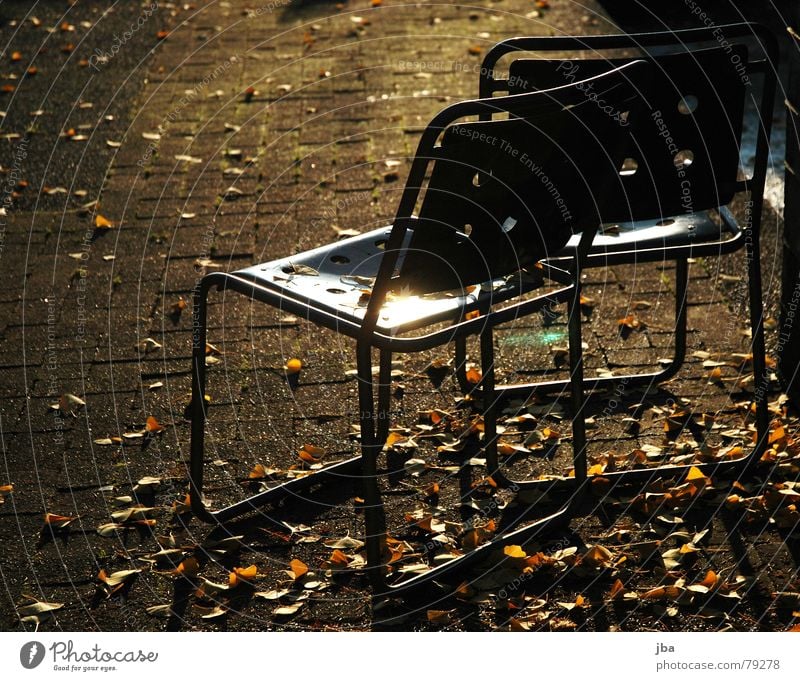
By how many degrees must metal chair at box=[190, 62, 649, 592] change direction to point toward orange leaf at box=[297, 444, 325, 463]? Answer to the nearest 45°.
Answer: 0° — it already faces it

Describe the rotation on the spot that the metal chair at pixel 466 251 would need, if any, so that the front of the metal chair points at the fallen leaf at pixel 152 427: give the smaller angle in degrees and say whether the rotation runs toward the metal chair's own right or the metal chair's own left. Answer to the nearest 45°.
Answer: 0° — it already faces it
